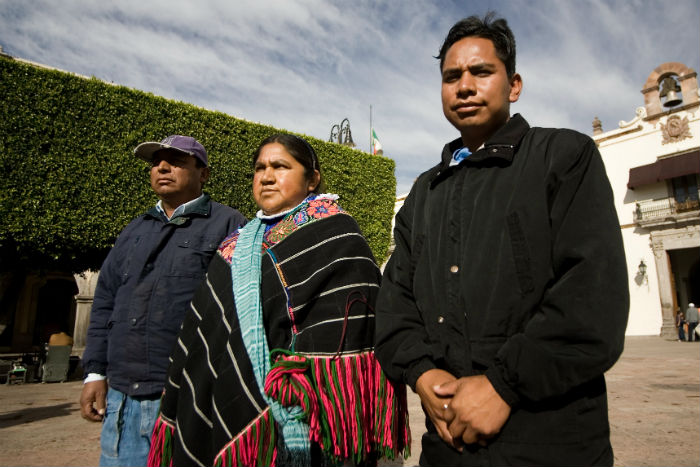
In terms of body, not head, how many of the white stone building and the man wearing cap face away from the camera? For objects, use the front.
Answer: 0

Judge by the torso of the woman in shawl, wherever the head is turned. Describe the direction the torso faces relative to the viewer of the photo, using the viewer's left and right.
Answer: facing the viewer and to the left of the viewer

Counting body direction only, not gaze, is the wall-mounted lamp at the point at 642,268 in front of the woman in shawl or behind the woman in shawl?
behind

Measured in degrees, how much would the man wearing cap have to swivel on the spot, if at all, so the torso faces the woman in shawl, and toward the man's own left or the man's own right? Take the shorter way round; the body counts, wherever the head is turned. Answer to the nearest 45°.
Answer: approximately 90° to the man's own left

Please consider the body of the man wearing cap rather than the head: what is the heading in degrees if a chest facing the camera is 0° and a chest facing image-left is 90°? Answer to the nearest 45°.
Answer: approximately 45°

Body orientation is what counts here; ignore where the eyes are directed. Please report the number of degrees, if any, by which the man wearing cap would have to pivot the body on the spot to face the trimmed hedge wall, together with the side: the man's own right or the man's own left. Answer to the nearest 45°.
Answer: approximately 135° to the man's own right

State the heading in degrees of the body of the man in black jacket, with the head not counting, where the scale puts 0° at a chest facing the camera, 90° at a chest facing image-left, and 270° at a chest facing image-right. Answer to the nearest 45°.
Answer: approximately 45°

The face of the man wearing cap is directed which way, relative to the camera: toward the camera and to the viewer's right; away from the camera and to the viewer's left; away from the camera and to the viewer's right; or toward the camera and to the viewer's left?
toward the camera and to the viewer's left

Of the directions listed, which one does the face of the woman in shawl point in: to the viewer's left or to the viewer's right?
to the viewer's left

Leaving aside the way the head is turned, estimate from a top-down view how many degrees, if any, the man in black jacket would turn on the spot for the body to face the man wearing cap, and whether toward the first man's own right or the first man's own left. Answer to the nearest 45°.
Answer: approximately 45° to the first man's own right

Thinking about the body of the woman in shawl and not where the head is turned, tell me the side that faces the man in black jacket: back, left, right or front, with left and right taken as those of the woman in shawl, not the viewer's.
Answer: left

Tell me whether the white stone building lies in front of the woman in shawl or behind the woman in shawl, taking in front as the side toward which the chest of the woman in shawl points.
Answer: behind
